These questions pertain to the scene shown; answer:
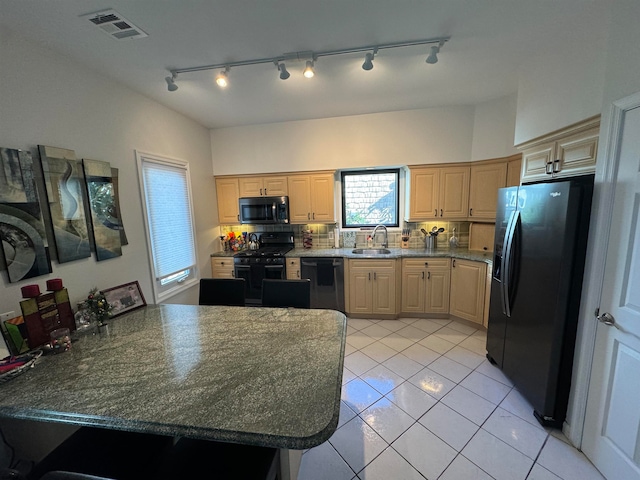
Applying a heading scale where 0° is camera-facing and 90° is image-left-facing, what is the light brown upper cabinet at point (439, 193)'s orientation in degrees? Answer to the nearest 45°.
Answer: approximately 0°

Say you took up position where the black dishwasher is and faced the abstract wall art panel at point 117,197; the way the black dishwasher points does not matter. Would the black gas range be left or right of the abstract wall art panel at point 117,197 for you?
right

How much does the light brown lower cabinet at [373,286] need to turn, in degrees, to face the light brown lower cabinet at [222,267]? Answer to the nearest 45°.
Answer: approximately 90° to its right

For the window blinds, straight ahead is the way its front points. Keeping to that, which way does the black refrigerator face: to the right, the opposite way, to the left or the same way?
the opposite way

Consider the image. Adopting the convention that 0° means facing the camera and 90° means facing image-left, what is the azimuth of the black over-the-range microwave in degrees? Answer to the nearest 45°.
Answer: approximately 0°

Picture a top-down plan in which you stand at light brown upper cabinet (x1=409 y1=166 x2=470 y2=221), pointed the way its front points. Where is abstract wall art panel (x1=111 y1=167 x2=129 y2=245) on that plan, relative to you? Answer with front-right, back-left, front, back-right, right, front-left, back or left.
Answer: front-right

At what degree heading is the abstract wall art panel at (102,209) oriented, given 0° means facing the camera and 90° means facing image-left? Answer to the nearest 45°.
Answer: approximately 315°

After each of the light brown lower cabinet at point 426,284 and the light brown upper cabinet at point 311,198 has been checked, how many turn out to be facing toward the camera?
2

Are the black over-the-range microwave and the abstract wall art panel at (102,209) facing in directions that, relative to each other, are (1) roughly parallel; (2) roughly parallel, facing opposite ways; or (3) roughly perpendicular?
roughly perpendicular

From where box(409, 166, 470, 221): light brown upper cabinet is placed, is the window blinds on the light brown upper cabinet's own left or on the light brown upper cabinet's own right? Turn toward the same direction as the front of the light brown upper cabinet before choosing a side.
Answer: on the light brown upper cabinet's own right
